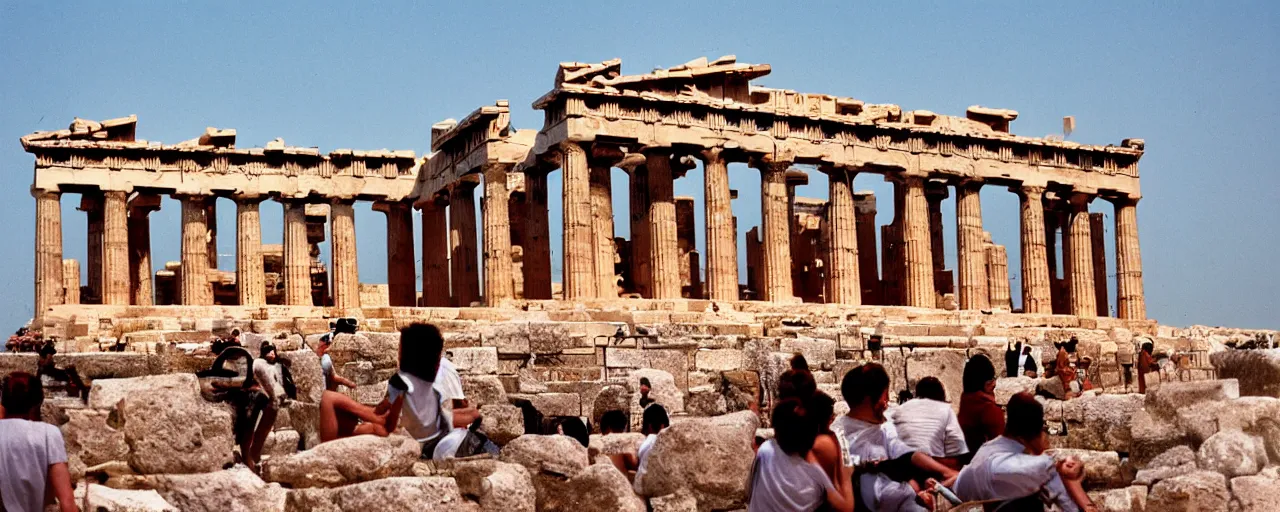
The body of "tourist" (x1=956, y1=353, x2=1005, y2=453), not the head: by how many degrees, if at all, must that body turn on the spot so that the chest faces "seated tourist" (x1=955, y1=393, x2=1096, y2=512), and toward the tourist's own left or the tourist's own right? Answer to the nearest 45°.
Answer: approximately 135° to the tourist's own right

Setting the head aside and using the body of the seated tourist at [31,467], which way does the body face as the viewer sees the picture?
away from the camera

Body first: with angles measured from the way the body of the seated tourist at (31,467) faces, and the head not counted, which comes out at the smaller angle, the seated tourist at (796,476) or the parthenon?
the parthenon

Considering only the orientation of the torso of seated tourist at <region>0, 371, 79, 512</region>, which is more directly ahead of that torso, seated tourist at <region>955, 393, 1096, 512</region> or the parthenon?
the parthenon

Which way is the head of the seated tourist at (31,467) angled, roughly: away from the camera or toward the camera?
away from the camera

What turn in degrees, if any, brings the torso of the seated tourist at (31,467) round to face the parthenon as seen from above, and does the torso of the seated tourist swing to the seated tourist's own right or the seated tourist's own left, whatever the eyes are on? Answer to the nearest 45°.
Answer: approximately 45° to the seated tourist's own right

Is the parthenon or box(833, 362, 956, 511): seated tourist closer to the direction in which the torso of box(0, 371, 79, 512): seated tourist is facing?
the parthenon

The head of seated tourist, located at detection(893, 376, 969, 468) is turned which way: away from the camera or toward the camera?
away from the camera

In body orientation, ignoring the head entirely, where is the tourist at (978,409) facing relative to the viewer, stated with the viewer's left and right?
facing away from the viewer and to the right of the viewer

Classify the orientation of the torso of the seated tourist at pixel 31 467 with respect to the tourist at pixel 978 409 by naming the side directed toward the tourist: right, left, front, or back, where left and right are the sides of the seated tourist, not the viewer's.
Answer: right

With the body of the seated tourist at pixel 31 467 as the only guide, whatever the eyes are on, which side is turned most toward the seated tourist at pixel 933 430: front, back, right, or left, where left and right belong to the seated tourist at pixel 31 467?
right
